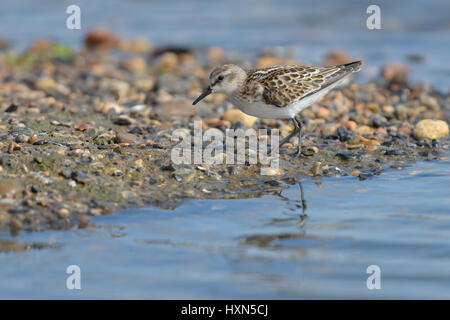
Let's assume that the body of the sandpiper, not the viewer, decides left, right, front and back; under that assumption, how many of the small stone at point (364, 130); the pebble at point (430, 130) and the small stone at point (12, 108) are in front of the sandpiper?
1

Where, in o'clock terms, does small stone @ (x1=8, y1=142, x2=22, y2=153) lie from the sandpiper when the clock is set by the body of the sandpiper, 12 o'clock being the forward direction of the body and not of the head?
The small stone is roughly at 11 o'clock from the sandpiper.

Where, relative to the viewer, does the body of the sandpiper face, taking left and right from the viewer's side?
facing to the left of the viewer

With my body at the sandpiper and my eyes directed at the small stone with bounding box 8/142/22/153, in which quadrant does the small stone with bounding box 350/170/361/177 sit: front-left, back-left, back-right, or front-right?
back-left

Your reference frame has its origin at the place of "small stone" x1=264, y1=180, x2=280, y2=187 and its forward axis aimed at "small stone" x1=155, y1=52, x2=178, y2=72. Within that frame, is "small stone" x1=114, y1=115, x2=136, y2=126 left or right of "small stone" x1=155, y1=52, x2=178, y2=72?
left

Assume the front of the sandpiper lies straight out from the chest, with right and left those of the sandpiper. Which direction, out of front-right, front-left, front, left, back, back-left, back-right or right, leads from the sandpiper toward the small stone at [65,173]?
front-left

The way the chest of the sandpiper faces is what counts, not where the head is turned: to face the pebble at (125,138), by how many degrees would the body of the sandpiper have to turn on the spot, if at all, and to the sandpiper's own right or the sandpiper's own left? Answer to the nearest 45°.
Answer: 0° — it already faces it

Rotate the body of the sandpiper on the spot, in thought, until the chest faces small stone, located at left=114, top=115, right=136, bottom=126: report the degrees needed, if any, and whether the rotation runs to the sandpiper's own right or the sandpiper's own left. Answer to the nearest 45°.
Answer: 0° — it already faces it

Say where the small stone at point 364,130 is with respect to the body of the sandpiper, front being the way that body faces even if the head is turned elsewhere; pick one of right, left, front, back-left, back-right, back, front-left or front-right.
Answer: back-right

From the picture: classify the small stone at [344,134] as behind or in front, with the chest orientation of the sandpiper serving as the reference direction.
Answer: behind

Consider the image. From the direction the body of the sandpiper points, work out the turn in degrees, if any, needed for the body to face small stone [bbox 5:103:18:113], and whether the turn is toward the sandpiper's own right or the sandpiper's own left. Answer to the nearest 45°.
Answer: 0° — it already faces it
